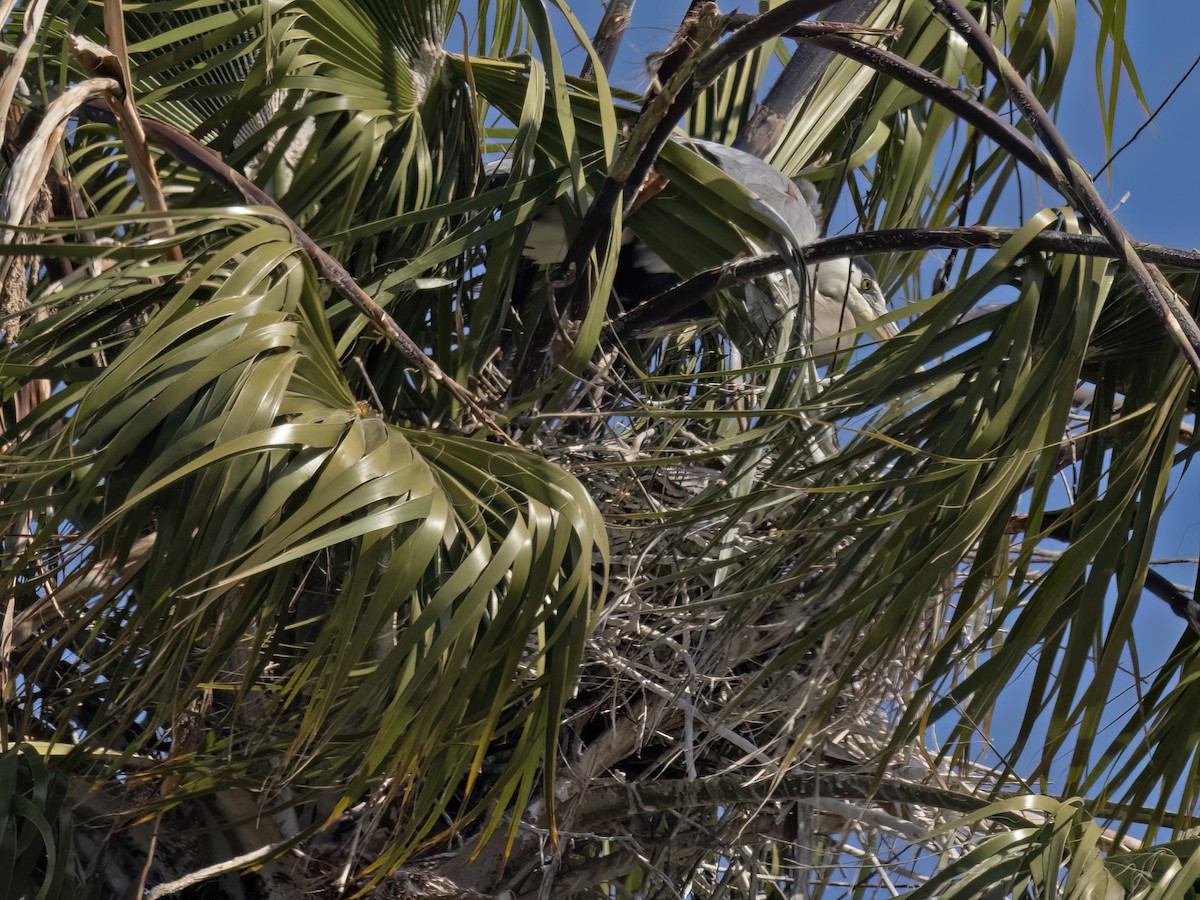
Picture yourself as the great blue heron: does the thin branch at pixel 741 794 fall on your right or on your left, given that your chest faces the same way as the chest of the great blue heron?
on your right

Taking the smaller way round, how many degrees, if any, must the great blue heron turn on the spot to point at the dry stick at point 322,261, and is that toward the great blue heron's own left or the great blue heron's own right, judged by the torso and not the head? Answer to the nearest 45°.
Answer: approximately 135° to the great blue heron's own right

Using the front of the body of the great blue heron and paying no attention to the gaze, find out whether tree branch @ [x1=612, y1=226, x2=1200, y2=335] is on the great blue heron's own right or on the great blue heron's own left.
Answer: on the great blue heron's own right

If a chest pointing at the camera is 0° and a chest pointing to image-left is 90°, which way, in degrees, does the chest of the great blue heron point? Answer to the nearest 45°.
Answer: approximately 270°
